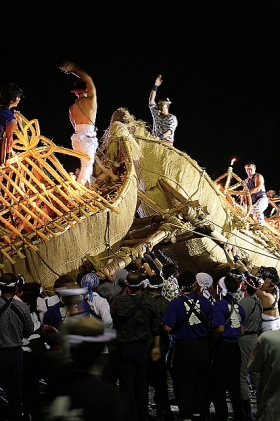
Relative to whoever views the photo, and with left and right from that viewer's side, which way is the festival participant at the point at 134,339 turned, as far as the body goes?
facing away from the viewer

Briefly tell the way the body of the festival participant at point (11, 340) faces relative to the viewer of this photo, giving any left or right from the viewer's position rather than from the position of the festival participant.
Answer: facing away from the viewer

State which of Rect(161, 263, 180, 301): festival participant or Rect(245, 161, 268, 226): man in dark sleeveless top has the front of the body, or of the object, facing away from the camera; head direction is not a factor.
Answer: the festival participant

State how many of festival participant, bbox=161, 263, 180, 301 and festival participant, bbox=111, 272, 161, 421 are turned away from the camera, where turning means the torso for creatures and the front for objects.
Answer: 2

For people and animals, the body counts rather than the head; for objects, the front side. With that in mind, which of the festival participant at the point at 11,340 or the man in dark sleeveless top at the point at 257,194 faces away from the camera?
the festival participant

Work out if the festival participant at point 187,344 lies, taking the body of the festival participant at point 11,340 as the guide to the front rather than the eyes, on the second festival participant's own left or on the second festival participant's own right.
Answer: on the second festival participant's own right

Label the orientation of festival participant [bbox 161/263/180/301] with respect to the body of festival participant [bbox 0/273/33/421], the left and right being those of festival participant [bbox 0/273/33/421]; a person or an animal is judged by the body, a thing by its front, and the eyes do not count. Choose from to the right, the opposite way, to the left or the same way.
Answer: the same way

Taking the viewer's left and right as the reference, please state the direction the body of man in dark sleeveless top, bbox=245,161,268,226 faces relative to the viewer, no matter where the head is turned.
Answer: facing the viewer and to the left of the viewer

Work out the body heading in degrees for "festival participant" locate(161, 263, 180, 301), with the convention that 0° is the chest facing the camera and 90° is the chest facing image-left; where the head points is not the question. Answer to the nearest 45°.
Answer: approximately 180°

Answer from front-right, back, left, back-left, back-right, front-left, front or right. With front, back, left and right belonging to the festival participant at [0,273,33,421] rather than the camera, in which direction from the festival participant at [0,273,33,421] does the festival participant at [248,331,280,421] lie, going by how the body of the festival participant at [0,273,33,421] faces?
back-right

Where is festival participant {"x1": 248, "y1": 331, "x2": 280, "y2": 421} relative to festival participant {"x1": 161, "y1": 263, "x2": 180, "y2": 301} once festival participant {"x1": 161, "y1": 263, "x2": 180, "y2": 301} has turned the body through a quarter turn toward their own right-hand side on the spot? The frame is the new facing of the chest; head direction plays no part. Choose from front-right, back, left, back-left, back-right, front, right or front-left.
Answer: right

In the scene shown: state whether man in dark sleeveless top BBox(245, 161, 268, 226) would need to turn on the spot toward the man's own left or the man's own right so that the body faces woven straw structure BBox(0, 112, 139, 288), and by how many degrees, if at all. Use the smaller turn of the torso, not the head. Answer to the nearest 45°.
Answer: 0° — they already face it

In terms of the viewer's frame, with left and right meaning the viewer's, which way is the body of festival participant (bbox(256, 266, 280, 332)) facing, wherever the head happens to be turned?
facing away from the viewer and to the left of the viewer

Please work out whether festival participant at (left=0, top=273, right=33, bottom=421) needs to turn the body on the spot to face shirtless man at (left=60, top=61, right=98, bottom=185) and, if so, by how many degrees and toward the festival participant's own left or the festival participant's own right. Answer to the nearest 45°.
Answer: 0° — they already face them

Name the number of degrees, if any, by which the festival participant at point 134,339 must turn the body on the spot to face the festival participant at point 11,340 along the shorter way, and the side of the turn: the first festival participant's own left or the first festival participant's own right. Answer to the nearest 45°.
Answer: approximately 135° to the first festival participant's own left
